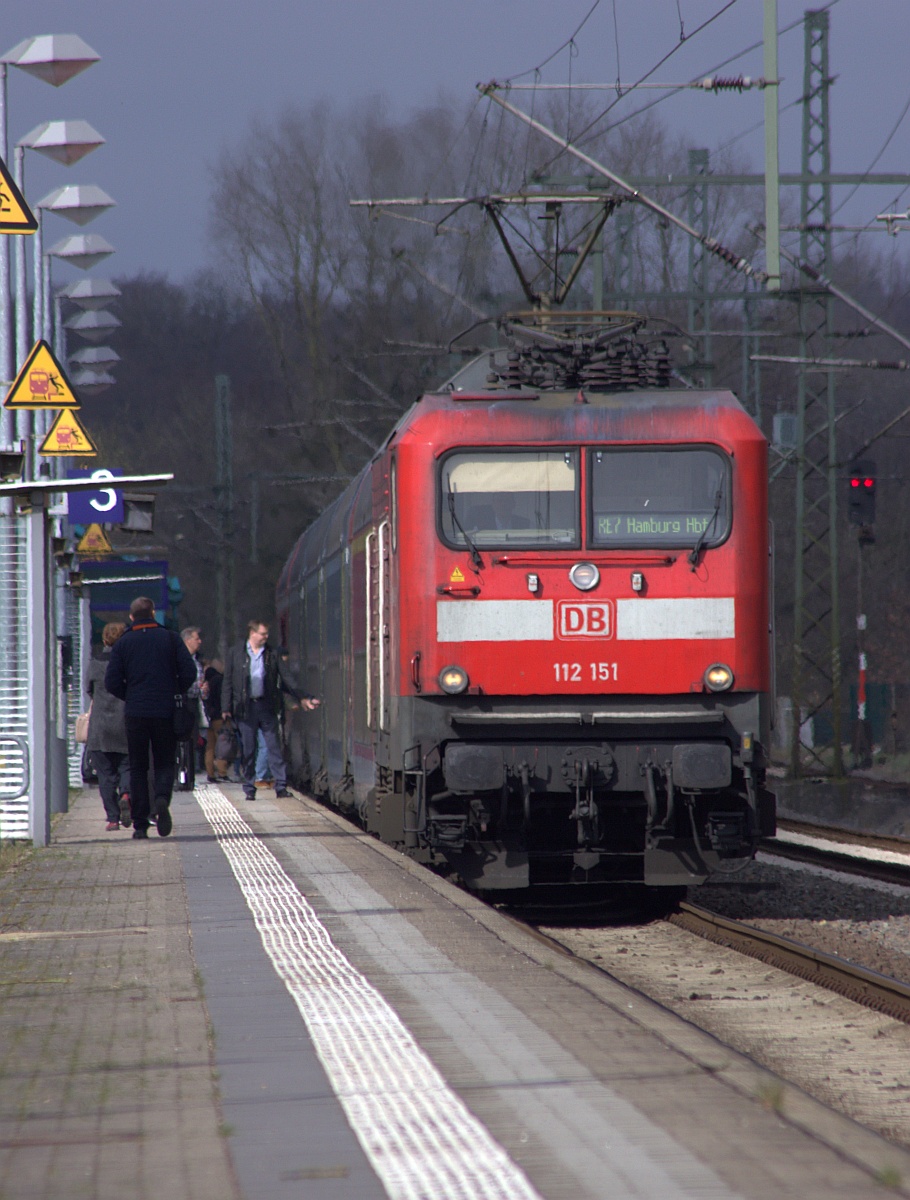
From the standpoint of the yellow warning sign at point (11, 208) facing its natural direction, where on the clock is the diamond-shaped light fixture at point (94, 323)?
The diamond-shaped light fixture is roughly at 6 o'clock from the yellow warning sign.

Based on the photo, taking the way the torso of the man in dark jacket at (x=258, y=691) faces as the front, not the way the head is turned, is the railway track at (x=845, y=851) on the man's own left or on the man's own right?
on the man's own left

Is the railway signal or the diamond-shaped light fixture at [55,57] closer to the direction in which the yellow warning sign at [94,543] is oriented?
the diamond-shaped light fixture

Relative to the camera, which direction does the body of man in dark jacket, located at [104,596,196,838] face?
away from the camera

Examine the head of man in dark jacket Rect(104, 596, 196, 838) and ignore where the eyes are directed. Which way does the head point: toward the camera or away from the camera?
away from the camera

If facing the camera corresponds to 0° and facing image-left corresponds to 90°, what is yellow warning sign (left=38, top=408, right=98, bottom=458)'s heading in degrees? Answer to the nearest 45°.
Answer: approximately 0°

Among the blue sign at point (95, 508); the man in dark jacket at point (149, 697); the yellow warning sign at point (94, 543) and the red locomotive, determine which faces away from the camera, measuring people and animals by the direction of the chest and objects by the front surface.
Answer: the man in dark jacket

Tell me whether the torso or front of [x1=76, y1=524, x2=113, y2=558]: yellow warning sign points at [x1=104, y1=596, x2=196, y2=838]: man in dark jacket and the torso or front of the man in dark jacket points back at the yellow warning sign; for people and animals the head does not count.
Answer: yes

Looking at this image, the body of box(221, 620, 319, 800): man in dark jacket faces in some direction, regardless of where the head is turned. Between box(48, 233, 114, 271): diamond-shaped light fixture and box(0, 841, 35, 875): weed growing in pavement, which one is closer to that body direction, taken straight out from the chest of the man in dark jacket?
the weed growing in pavement

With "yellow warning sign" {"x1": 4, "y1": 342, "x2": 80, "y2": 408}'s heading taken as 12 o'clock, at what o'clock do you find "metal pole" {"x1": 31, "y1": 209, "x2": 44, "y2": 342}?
The metal pole is roughly at 6 o'clock from the yellow warning sign.

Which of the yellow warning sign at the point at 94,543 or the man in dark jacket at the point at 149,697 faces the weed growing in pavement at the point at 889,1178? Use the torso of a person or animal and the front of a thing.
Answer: the yellow warning sign

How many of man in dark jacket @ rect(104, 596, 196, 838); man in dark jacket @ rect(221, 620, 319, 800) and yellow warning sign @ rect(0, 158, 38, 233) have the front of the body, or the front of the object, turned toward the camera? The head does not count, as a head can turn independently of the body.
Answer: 2
